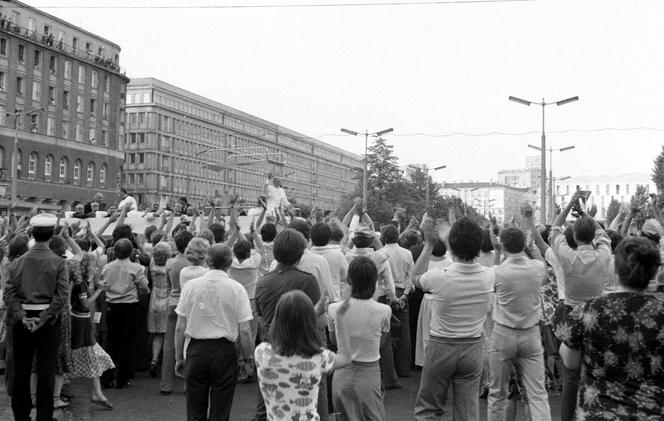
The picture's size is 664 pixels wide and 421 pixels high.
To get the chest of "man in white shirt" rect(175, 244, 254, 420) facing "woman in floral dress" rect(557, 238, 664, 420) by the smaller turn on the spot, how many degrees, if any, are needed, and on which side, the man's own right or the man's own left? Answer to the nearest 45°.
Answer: approximately 135° to the man's own right

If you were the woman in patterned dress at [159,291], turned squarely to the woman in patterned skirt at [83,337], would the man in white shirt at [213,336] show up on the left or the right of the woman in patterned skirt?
left

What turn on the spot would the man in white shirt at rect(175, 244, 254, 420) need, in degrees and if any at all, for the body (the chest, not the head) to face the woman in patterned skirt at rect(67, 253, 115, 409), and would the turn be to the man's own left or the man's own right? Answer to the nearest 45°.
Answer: approximately 45° to the man's own left

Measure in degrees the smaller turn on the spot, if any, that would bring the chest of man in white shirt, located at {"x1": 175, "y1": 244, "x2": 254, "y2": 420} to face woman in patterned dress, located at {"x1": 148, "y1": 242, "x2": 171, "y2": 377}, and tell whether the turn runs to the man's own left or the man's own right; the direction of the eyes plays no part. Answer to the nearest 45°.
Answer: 0° — they already face them

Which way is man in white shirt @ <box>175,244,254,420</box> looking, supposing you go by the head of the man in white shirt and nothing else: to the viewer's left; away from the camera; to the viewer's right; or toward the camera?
away from the camera

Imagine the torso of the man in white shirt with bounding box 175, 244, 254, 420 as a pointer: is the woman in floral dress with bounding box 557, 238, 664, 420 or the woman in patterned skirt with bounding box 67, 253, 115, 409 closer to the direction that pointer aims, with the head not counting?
the woman in patterned skirt

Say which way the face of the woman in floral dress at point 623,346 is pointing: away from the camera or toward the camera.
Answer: away from the camera

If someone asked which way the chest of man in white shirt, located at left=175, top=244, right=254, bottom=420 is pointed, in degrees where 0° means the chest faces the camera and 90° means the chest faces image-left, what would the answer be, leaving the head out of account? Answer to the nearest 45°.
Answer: approximately 180°
